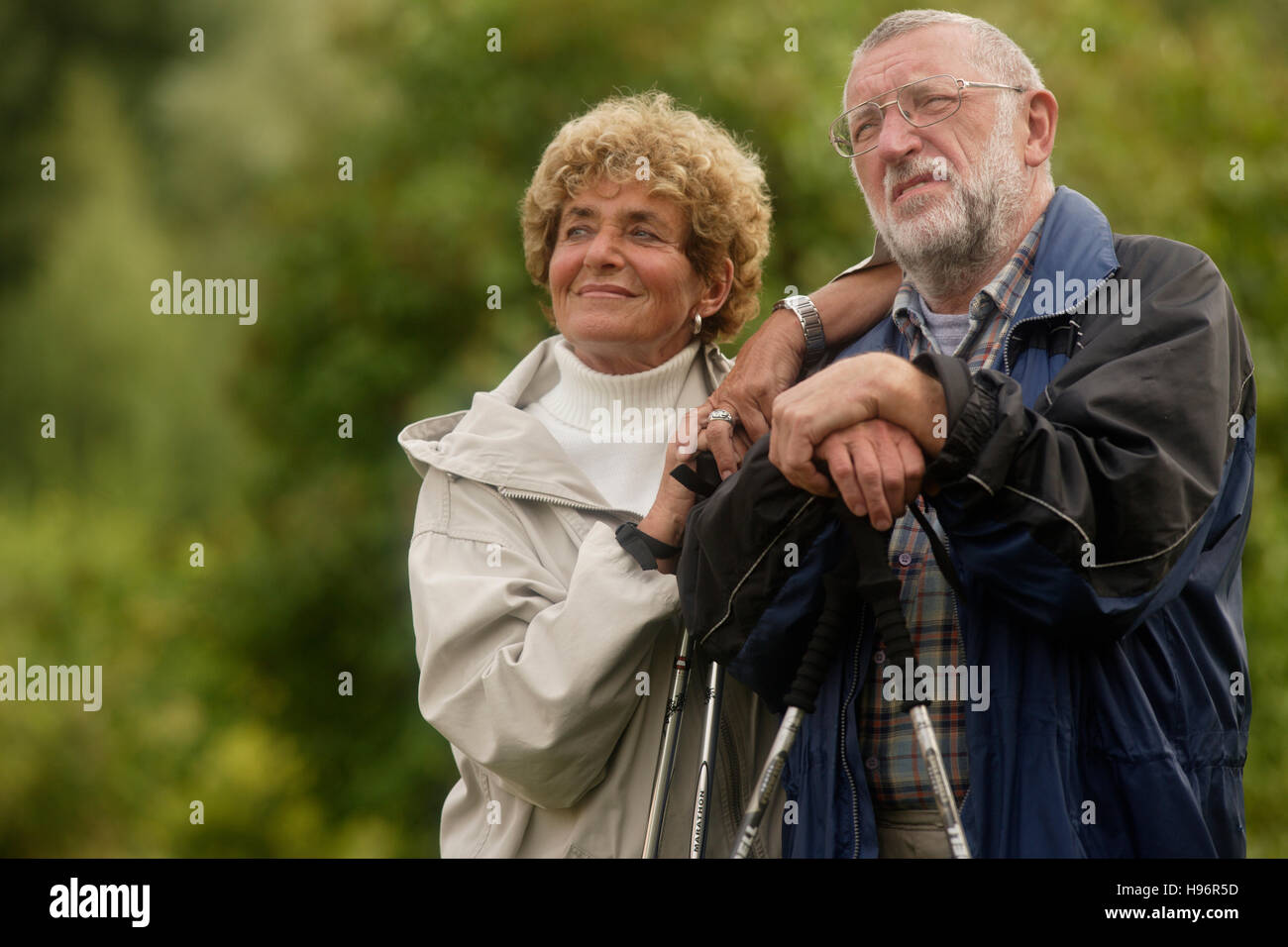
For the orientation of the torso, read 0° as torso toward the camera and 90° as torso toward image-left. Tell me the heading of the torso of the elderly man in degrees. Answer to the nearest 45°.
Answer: approximately 45°

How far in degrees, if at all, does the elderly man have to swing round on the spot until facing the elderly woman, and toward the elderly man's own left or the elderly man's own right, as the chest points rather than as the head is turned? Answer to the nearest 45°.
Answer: approximately 90° to the elderly man's own right
